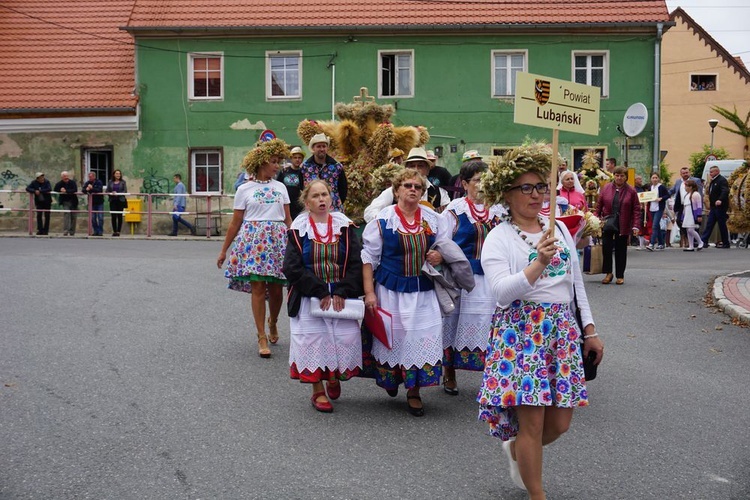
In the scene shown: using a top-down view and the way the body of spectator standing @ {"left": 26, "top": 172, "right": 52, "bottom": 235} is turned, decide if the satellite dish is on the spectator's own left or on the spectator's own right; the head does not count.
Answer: on the spectator's own left

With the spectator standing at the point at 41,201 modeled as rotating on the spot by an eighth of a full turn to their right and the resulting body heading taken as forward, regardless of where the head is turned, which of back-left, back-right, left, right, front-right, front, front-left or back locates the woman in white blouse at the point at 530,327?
front-left

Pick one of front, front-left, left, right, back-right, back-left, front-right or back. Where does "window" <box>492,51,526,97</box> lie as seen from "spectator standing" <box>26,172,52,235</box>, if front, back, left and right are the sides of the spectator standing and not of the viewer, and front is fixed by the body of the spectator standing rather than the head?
left

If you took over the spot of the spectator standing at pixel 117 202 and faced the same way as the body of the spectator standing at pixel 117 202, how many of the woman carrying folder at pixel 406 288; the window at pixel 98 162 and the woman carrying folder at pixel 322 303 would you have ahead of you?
2

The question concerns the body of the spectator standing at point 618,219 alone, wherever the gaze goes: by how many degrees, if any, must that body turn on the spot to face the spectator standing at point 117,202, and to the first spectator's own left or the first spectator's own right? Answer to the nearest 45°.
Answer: approximately 135° to the first spectator's own right

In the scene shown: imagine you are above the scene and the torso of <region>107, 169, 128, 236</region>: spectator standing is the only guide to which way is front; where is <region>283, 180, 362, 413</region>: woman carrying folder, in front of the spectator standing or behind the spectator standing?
in front

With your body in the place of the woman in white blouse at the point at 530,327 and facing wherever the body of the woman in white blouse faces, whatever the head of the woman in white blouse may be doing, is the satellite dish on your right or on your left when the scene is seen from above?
on your left

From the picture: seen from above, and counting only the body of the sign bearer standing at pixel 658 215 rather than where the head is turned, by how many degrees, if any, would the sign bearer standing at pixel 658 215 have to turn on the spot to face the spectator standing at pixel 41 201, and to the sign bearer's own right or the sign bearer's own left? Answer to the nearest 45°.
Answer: approximately 45° to the sign bearer's own right

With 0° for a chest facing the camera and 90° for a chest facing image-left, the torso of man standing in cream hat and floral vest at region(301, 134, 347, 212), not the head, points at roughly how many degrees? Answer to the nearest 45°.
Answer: approximately 0°
